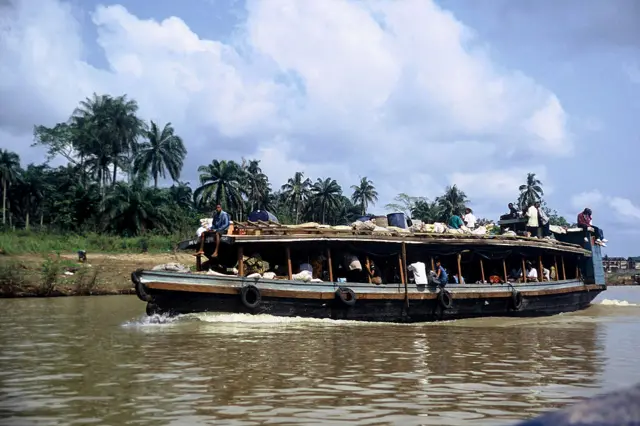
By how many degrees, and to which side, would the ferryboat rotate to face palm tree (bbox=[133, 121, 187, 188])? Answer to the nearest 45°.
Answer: approximately 45° to its right

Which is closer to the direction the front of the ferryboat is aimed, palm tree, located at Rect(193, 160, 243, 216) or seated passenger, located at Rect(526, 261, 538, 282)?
the palm tree

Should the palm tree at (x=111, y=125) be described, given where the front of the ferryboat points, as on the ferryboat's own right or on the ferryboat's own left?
on the ferryboat's own right

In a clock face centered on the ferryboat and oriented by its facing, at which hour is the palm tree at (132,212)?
The palm tree is roughly at 2 o'clock from the ferryboat.

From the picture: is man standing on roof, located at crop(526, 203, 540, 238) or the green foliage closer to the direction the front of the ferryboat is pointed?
the green foliage

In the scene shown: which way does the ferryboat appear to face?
to the viewer's left
